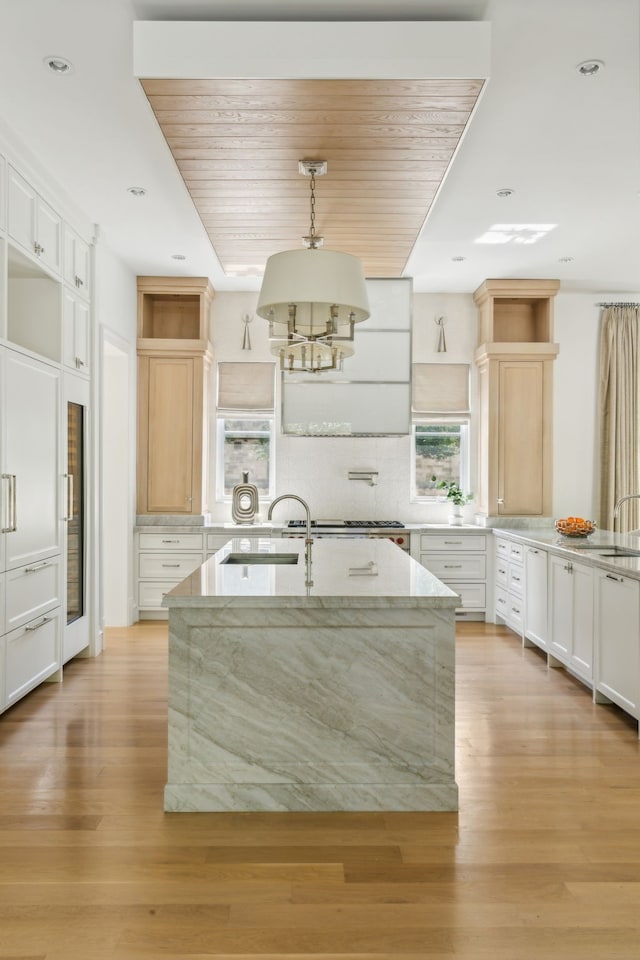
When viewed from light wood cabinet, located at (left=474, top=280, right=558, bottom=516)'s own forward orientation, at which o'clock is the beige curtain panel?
The beige curtain panel is roughly at 8 o'clock from the light wood cabinet.

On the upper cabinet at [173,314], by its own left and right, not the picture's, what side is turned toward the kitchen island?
front

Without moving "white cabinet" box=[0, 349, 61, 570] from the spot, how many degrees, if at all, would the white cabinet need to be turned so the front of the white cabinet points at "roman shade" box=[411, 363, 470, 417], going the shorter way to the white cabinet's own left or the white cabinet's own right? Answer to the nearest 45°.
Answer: approximately 90° to the white cabinet's own left

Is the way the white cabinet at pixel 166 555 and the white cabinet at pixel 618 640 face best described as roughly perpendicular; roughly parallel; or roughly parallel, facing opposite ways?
roughly perpendicular

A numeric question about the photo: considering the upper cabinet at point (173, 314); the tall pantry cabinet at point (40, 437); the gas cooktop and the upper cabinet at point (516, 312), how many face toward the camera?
3

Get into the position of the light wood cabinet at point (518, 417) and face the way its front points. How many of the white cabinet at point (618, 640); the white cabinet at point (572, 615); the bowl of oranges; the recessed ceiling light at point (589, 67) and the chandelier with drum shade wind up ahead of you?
5

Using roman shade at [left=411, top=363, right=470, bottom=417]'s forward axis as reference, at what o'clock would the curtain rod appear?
The curtain rod is roughly at 9 o'clock from the roman shade.

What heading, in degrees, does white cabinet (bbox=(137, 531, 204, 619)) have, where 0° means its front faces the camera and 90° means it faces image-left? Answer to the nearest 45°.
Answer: approximately 0°

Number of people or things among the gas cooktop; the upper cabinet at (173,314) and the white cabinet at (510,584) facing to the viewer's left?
1

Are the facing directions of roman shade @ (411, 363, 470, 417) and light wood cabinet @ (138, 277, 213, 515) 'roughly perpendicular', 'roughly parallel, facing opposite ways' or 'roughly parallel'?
roughly parallel

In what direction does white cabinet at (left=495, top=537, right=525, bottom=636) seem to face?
to the viewer's left

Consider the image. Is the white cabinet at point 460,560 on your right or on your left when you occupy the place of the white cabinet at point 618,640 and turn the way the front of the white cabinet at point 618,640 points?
on your right

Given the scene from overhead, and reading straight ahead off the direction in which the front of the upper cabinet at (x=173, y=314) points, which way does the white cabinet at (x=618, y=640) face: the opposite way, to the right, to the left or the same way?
to the right

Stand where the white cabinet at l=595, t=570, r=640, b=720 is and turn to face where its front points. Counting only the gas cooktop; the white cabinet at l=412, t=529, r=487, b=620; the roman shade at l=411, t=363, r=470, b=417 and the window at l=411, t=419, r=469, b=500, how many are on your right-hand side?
4

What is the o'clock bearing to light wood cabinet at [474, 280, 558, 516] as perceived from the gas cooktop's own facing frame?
The light wood cabinet is roughly at 9 o'clock from the gas cooktop.

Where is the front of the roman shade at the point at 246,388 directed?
toward the camera

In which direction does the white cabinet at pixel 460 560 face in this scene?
toward the camera

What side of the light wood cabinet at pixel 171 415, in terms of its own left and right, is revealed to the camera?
front

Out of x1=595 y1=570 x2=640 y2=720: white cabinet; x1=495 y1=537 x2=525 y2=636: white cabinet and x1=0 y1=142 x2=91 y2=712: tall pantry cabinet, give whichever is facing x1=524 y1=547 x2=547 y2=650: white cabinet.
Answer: the tall pantry cabinet
